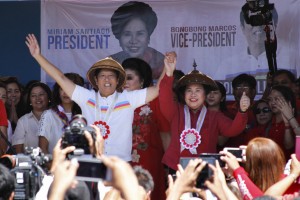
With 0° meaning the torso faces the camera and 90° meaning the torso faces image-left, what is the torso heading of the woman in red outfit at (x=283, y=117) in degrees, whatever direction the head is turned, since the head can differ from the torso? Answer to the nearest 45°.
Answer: approximately 45°

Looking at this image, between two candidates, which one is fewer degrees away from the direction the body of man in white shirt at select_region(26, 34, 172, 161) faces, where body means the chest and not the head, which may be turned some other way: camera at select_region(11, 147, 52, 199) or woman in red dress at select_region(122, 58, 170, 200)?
the camera

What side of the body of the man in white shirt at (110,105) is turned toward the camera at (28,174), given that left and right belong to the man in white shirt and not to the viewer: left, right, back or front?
front

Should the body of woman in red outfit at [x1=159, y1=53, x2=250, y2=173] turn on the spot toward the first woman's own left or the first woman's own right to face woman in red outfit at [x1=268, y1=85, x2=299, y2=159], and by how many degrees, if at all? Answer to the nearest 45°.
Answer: approximately 90° to the first woman's own left

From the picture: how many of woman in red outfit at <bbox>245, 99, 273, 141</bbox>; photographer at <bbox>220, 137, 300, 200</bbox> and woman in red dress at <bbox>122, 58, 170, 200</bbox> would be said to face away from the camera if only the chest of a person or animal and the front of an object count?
1

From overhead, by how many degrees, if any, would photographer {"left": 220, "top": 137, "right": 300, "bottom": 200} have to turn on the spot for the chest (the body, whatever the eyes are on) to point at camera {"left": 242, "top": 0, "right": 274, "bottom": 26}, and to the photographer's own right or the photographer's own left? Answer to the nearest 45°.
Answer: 0° — they already face it

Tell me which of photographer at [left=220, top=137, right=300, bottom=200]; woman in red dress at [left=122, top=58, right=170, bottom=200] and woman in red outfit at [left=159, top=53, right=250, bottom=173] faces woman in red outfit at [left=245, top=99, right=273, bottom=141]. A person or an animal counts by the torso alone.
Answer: the photographer

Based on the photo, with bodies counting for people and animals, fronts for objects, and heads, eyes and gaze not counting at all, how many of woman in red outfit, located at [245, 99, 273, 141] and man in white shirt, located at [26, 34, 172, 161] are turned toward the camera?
2

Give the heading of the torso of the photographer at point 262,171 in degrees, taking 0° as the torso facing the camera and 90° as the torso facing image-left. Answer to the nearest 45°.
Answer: approximately 180°
